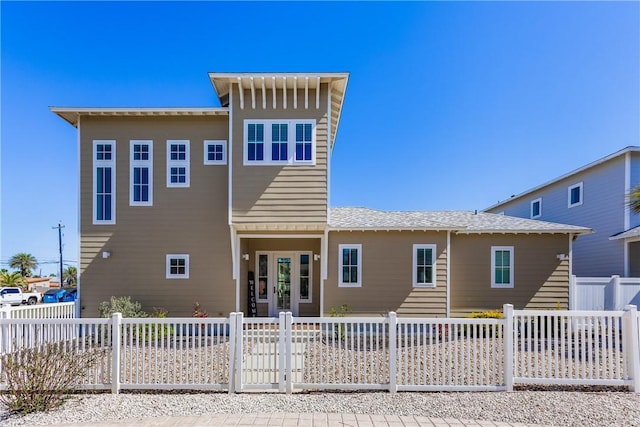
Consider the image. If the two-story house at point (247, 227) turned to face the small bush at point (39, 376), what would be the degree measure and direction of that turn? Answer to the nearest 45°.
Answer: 0° — it already faces it

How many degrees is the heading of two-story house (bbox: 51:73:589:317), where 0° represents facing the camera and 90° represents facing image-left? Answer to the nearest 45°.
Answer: approximately 0°

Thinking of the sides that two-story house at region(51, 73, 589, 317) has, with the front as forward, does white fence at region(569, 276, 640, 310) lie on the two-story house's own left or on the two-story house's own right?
on the two-story house's own left

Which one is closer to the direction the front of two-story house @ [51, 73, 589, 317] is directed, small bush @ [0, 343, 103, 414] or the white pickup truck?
the small bush
